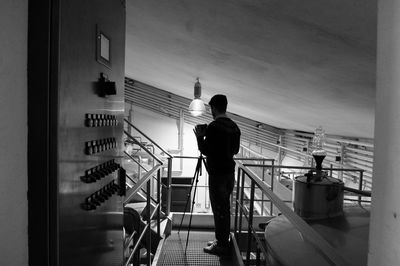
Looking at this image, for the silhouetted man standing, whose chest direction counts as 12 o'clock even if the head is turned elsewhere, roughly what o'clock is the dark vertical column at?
The dark vertical column is roughly at 8 o'clock from the silhouetted man standing.

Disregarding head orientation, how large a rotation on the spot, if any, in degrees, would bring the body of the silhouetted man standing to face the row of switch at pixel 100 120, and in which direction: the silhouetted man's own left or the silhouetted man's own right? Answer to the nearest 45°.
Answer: approximately 135° to the silhouetted man's own left

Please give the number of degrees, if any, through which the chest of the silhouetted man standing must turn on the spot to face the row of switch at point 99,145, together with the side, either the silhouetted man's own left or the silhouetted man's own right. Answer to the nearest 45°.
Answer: approximately 135° to the silhouetted man's own left

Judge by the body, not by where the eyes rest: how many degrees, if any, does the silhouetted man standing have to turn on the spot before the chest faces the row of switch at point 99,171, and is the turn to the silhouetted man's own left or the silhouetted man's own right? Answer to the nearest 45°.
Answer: approximately 135° to the silhouetted man's own left

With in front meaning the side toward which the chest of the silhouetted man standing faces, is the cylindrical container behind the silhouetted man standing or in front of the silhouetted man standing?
behind

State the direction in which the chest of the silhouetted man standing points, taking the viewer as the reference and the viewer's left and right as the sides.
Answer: facing away from the viewer and to the left of the viewer
